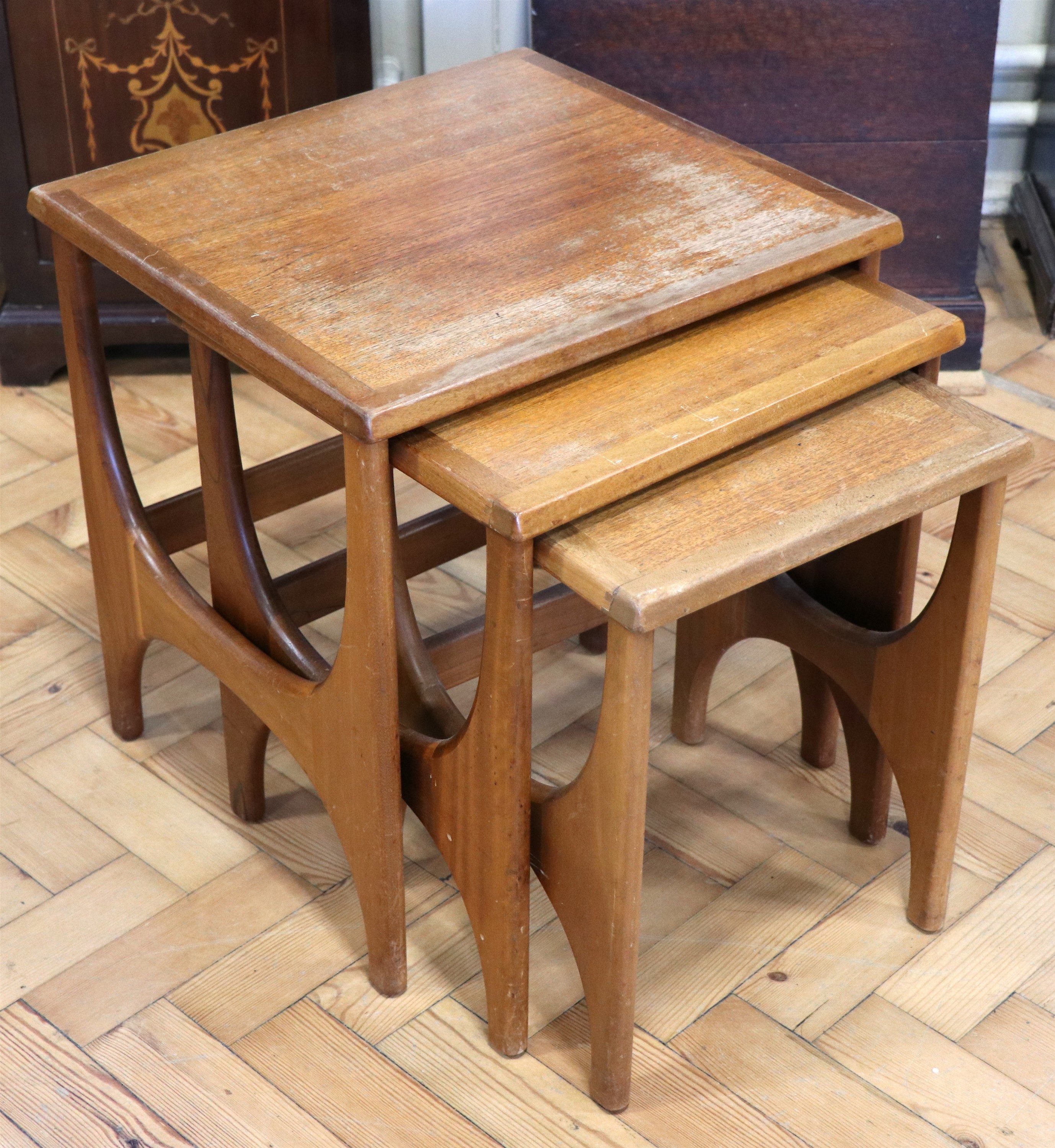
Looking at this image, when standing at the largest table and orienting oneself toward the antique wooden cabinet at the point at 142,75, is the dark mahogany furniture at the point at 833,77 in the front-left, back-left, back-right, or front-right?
front-right

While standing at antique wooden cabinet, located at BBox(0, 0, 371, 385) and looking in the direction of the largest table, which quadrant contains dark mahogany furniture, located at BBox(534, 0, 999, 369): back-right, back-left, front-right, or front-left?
front-left

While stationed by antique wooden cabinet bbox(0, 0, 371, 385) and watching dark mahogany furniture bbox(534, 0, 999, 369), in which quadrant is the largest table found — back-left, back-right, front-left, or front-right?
front-right

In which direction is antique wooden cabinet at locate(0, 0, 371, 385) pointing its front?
toward the camera

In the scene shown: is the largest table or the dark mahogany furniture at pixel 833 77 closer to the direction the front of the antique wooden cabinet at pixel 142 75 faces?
the largest table

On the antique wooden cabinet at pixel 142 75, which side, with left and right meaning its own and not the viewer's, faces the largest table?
front

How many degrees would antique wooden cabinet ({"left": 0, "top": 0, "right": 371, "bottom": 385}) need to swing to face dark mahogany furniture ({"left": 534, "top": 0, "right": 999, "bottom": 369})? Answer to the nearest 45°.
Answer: approximately 90° to its left
